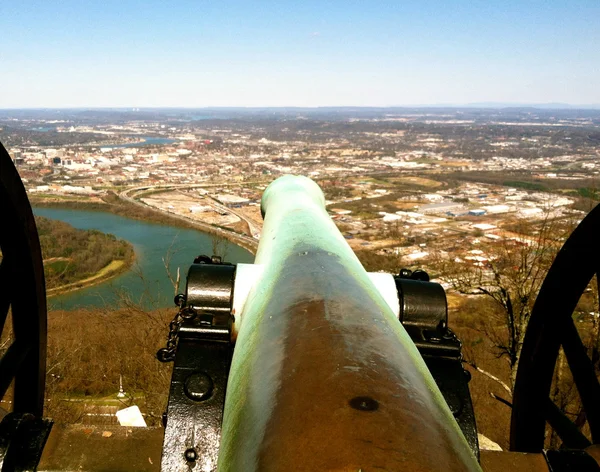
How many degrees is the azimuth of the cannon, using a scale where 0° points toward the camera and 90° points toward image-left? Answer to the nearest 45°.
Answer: approximately 180°

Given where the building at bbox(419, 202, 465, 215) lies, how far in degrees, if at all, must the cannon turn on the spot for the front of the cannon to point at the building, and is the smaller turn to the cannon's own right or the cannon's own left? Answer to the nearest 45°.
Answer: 0° — it already faces it
